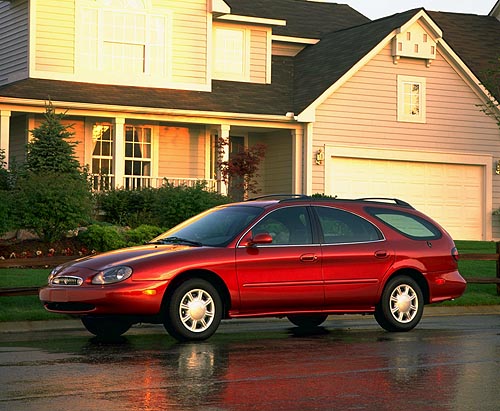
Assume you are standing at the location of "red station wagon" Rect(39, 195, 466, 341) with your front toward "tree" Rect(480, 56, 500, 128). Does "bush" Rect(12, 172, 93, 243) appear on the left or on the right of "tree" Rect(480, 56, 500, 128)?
left

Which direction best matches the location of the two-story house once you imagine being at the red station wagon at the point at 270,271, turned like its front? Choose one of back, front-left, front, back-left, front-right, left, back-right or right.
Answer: back-right

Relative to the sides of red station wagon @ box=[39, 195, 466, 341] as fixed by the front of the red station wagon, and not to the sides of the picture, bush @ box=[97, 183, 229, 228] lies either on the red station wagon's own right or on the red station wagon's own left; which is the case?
on the red station wagon's own right

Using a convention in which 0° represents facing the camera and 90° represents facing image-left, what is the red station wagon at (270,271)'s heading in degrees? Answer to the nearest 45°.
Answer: approximately 45°

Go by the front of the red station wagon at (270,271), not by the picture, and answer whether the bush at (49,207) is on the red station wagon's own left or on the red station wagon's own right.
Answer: on the red station wagon's own right

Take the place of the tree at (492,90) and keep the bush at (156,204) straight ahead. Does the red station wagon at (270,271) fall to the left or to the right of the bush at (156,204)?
left

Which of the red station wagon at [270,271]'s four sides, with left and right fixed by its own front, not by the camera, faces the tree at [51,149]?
right

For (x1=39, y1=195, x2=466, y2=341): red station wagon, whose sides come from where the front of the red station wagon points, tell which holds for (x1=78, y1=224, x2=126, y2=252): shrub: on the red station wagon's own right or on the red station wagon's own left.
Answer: on the red station wagon's own right

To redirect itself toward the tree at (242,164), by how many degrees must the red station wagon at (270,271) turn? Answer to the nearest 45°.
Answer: approximately 135° to its right
